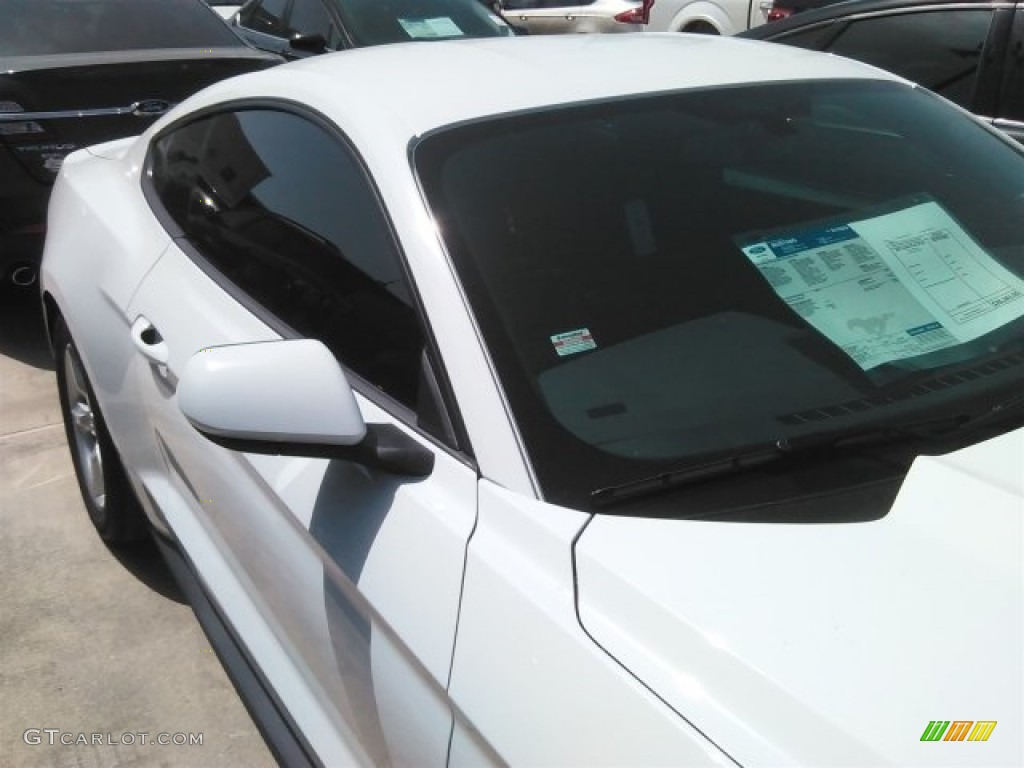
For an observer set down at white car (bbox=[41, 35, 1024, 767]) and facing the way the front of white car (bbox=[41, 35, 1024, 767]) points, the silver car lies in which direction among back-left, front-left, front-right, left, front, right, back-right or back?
back-left

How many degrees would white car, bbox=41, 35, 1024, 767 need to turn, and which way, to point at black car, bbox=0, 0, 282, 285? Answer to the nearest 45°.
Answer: approximately 180°

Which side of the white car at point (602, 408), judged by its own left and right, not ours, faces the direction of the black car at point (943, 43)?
left

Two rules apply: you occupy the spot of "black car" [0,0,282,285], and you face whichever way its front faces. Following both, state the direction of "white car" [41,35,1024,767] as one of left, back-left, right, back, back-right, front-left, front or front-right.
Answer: back

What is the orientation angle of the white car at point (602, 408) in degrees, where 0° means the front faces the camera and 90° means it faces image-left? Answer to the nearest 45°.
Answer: approximately 315°

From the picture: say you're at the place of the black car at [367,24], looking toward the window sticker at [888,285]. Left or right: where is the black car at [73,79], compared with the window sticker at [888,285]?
right

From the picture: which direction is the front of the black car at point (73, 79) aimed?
away from the camera

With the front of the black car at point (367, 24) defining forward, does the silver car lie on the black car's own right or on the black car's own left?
on the black car's own left

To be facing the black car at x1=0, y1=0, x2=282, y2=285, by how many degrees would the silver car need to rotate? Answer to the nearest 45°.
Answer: approximately 90° to its left

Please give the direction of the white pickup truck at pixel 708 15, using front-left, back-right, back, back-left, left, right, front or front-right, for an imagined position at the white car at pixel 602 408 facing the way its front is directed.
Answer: back-left
